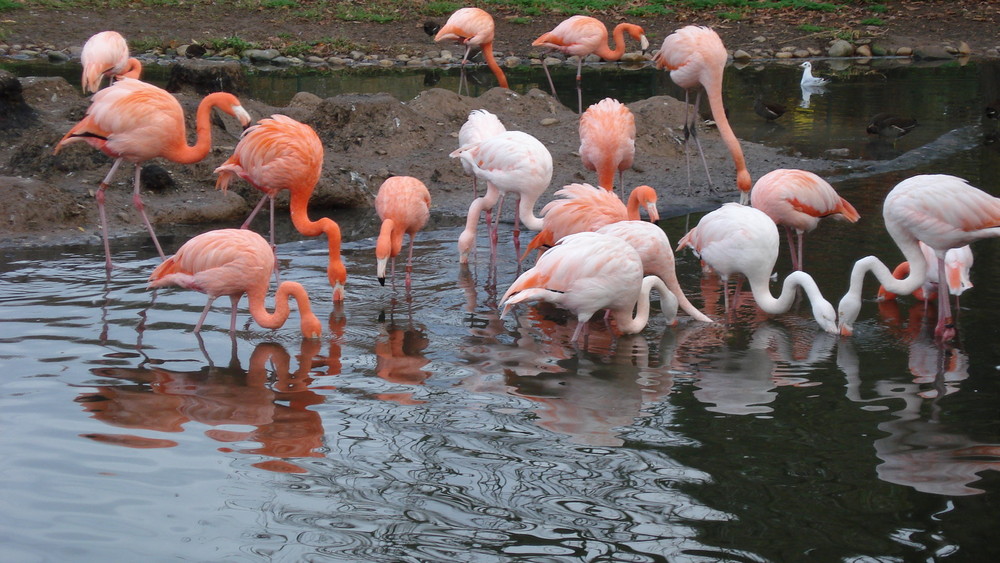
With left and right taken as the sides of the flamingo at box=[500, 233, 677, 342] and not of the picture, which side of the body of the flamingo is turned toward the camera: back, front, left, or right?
right

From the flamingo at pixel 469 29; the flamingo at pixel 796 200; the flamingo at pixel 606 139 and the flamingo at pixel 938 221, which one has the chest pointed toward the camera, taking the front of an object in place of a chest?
the flamingo at pixel 606 139

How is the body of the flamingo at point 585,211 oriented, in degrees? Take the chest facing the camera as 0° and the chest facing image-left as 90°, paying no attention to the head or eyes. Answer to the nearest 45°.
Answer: approximately 270°

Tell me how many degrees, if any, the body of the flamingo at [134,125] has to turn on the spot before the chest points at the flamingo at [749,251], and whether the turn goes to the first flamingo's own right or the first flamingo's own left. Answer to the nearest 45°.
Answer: approximately 45° to the first flamingo's own right

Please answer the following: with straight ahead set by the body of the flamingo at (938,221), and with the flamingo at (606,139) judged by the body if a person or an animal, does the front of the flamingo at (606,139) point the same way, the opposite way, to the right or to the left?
to the left

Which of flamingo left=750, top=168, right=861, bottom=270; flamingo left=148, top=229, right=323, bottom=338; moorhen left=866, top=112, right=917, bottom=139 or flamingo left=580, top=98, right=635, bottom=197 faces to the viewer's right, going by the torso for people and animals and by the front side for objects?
flamingo left=148, top=229, right=323, bottom=338

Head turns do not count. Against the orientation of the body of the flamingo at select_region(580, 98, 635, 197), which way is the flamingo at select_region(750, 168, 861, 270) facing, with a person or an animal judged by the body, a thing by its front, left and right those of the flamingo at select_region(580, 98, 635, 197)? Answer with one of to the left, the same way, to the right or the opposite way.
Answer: to the right

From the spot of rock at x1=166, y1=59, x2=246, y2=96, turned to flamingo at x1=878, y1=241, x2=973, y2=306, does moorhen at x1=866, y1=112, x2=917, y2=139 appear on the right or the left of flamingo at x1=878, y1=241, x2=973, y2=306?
left

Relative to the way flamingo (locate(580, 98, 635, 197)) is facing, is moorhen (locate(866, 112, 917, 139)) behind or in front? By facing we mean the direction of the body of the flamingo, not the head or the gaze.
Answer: behind

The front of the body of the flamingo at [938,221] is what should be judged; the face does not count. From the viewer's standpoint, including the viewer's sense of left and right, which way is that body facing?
facing to the left of the viewer

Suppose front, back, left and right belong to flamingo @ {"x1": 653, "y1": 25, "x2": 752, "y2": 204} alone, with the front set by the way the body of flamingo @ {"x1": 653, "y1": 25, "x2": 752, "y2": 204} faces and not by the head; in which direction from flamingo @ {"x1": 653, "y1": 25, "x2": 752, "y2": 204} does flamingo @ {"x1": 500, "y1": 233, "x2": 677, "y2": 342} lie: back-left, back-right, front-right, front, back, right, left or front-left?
front-right
